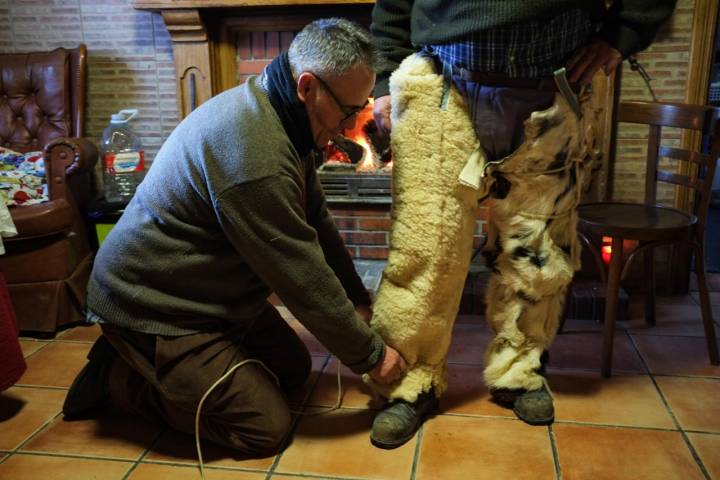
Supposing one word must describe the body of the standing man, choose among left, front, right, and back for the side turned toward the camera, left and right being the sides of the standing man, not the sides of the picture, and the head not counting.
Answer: front

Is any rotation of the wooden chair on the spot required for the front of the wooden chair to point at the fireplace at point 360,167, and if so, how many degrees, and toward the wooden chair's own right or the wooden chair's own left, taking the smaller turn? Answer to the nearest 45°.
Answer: approximately 45° to the wooden chair's own right

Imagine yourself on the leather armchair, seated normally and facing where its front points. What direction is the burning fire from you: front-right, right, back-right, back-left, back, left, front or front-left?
back-left

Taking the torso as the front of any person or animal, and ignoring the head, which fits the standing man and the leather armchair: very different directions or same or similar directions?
same or similar directions

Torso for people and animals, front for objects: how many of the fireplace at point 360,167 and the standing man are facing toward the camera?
2

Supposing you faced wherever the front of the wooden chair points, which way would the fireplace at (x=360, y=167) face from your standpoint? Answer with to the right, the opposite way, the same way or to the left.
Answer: to the left

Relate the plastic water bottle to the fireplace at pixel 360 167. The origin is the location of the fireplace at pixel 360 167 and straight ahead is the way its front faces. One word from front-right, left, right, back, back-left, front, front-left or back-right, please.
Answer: right

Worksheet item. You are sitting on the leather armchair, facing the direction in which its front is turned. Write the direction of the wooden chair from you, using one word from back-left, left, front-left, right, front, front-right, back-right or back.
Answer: left

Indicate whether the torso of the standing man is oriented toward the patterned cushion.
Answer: no

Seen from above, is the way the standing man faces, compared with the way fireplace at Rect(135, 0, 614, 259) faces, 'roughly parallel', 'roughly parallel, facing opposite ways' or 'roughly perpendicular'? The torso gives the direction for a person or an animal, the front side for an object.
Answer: roughly parallel

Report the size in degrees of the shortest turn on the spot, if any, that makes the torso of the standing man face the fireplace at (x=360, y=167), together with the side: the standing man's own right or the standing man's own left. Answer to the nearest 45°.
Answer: approximately 135° to the standing man's own right

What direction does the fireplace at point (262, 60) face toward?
toward the camera

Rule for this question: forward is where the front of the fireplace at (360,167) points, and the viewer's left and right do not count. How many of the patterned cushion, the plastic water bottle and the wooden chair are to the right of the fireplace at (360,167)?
2

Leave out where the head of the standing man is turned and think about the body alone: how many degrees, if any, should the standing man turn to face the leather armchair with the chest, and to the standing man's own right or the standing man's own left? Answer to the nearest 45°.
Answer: approximately 90° to the standing man's own right

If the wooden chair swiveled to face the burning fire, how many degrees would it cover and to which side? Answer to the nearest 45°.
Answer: approximately 45° to its right

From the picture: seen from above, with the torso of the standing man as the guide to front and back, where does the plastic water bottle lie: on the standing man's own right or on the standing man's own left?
on the standing man's own right
